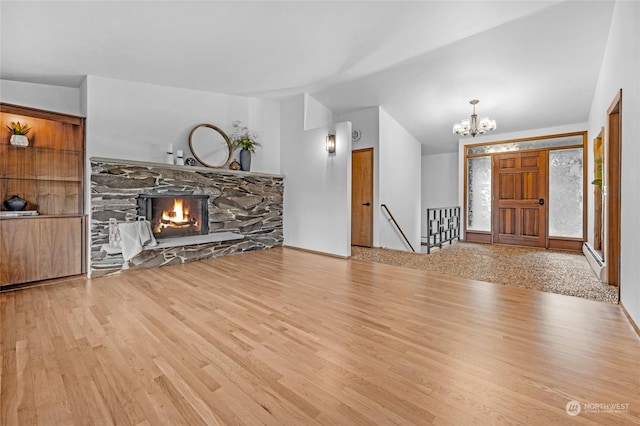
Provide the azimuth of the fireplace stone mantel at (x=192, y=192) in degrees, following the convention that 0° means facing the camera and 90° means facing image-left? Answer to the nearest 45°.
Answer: approximately 315°

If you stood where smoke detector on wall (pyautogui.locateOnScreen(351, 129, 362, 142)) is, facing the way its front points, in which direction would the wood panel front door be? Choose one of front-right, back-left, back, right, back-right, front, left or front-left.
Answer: back-left

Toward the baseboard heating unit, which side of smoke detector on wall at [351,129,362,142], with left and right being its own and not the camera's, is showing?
left

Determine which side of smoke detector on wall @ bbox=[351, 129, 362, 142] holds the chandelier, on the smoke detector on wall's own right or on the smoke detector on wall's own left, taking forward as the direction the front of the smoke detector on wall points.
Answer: on the smoke detector on wall's own left

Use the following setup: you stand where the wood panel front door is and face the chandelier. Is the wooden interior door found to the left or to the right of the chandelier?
right

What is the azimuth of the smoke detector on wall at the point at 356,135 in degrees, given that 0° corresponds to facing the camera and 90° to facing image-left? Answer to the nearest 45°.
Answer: approximately 45°
